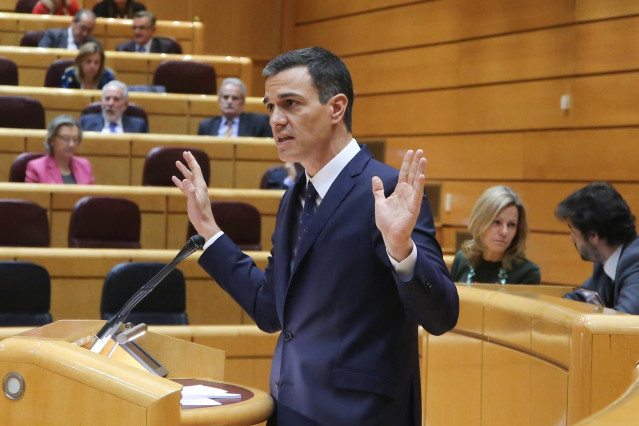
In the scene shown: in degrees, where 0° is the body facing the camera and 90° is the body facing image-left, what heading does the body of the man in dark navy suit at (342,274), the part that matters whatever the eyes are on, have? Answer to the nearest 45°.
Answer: approximately 45°

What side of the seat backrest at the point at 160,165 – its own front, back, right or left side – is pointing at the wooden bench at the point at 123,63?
back

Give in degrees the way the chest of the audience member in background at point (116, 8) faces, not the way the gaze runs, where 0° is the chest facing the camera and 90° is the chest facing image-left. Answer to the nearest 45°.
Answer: approximately 0°

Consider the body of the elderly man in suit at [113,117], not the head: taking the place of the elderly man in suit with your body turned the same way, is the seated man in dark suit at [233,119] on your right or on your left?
on your left

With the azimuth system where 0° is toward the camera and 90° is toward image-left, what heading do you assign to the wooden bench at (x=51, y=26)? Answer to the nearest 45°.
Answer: approximately 0°

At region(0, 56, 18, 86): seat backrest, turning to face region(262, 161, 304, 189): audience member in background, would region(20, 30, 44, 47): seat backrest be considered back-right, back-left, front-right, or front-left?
back-left

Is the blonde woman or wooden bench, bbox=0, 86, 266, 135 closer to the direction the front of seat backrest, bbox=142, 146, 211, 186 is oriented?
the blonde woman
